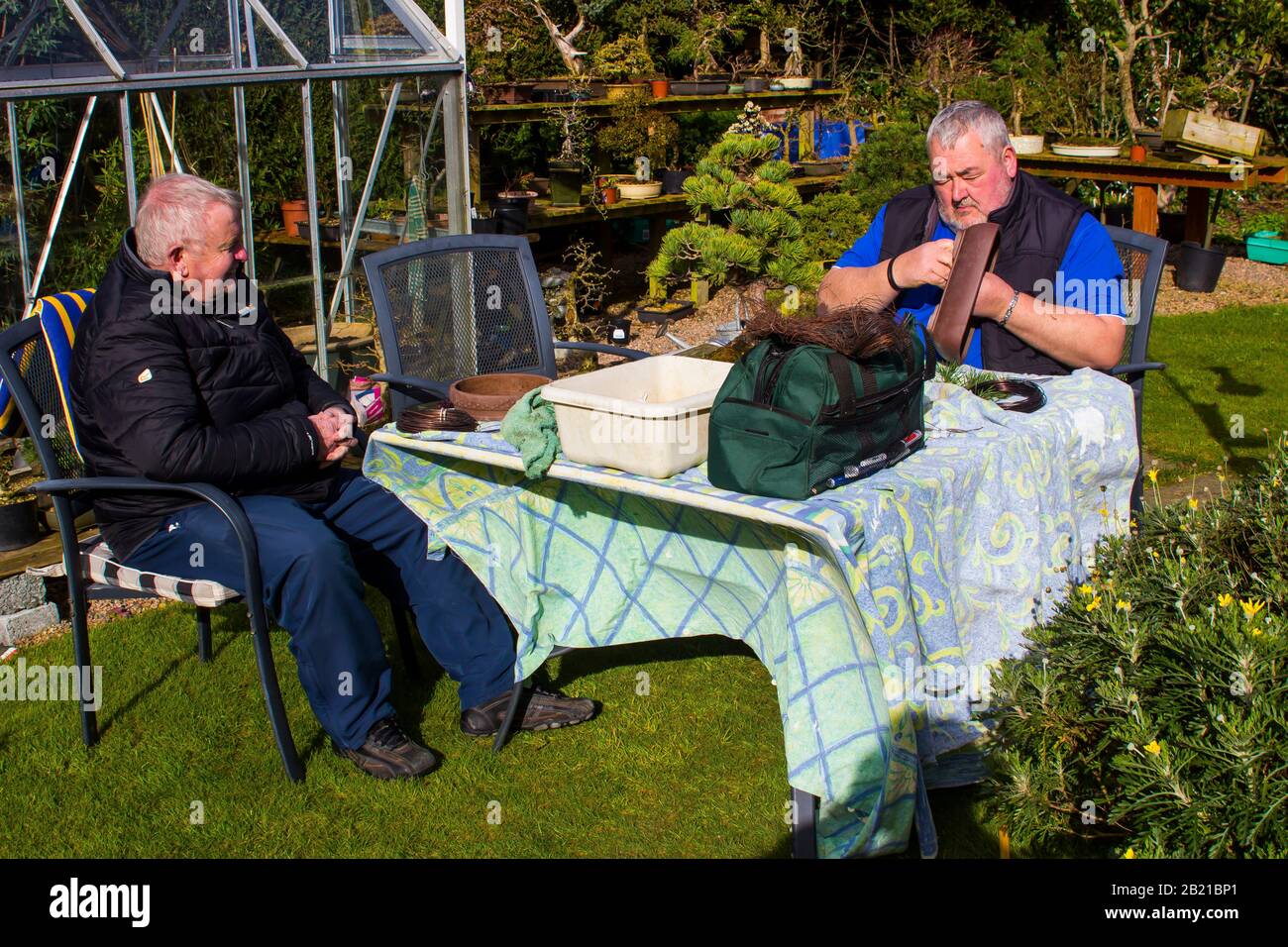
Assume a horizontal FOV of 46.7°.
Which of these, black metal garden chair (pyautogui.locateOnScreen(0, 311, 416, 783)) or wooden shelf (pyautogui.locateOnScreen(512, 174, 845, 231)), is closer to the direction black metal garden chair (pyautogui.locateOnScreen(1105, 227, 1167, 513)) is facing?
the black metal garden chair

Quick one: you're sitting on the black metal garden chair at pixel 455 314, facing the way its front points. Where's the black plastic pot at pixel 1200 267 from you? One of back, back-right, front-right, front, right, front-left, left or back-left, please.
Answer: left

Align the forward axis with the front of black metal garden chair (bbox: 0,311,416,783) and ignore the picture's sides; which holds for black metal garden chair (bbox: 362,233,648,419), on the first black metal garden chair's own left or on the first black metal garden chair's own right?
on the first black metal garden chair's own left

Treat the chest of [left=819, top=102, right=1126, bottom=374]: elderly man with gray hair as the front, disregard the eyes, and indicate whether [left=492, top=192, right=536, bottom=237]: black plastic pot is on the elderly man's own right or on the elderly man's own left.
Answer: on the elderly man's own right

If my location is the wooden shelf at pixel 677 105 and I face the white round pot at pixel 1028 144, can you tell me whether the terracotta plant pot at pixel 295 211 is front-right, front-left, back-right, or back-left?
back-right

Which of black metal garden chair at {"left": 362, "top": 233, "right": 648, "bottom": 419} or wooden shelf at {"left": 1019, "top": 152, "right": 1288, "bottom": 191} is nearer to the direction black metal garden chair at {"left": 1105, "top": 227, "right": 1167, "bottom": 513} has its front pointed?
the black metal garden chair

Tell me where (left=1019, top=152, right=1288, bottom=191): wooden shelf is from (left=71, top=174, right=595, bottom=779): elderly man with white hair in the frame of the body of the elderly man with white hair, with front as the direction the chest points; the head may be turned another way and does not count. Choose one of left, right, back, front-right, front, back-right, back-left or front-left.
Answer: left

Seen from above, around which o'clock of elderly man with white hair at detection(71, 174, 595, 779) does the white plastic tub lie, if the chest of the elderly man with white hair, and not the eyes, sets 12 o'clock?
The white plastic tub is roughly at 12 o'clock from the elderly man with white hair.

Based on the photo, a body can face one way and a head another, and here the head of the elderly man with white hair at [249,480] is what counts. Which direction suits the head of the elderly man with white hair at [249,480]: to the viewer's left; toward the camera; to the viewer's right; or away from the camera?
to the viewer's right

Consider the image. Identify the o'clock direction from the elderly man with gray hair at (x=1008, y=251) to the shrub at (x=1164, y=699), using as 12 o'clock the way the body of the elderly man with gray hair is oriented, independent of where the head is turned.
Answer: The shrub is roughly at 10 o'clock from the elderly man with gray hair.
